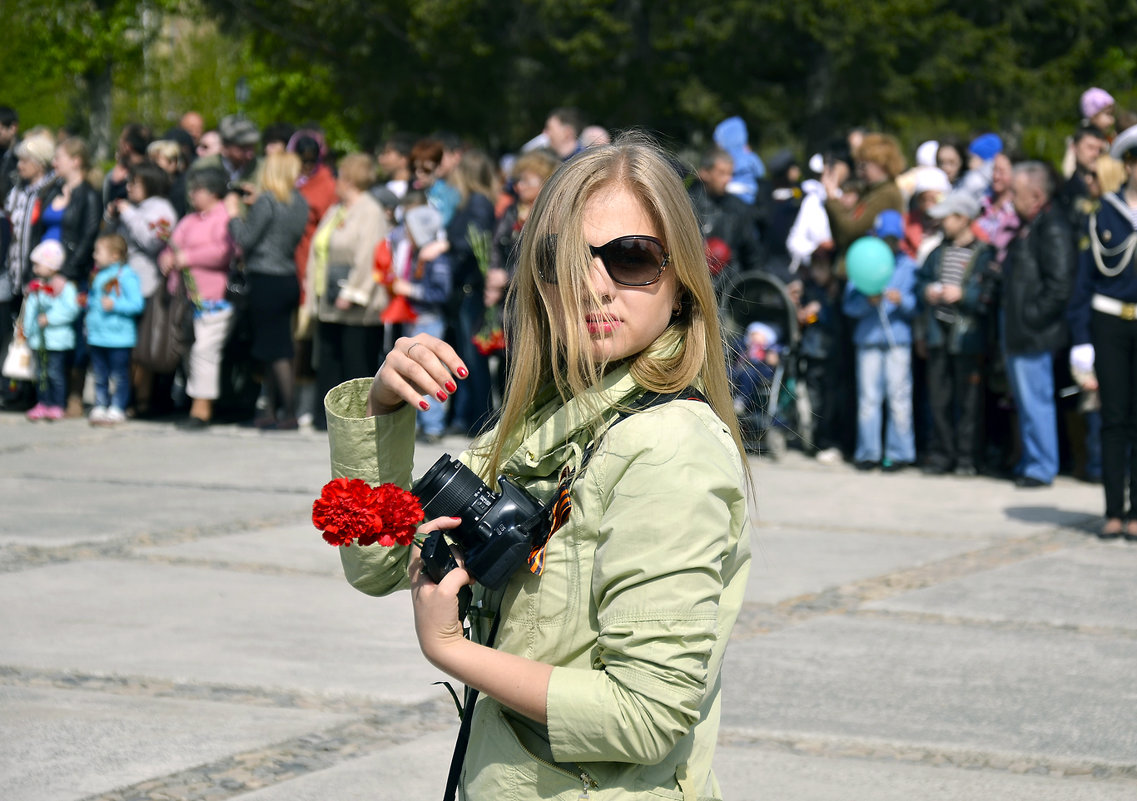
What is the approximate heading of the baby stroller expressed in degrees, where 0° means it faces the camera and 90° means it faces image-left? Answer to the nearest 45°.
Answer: approximately 45°

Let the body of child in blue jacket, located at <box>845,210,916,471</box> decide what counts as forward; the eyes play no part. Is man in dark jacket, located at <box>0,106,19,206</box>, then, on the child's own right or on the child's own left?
on the child's own right

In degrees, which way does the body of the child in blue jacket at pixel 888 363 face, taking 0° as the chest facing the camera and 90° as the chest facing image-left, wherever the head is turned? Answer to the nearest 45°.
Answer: approximately 0°

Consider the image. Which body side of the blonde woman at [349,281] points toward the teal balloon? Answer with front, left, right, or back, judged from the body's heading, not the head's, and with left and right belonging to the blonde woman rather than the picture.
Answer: left

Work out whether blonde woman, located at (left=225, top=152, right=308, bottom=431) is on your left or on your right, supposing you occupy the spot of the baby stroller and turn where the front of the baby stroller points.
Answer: on your right

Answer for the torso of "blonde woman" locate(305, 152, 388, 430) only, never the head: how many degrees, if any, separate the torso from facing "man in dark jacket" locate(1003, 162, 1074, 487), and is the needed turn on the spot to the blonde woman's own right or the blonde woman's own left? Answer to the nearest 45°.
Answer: approximately 90° to the blonde woman's own left

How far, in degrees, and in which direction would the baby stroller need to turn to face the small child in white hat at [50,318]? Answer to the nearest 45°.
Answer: approximately 45° to its right

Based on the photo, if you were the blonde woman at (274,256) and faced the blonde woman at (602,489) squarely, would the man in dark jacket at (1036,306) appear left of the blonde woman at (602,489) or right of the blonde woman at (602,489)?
left

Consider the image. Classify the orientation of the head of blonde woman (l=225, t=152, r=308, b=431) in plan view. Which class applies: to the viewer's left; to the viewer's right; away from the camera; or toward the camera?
away from the camera

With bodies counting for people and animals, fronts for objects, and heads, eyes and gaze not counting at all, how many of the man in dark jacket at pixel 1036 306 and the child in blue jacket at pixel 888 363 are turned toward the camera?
1

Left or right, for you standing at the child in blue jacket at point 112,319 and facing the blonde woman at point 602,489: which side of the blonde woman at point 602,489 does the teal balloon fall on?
left
